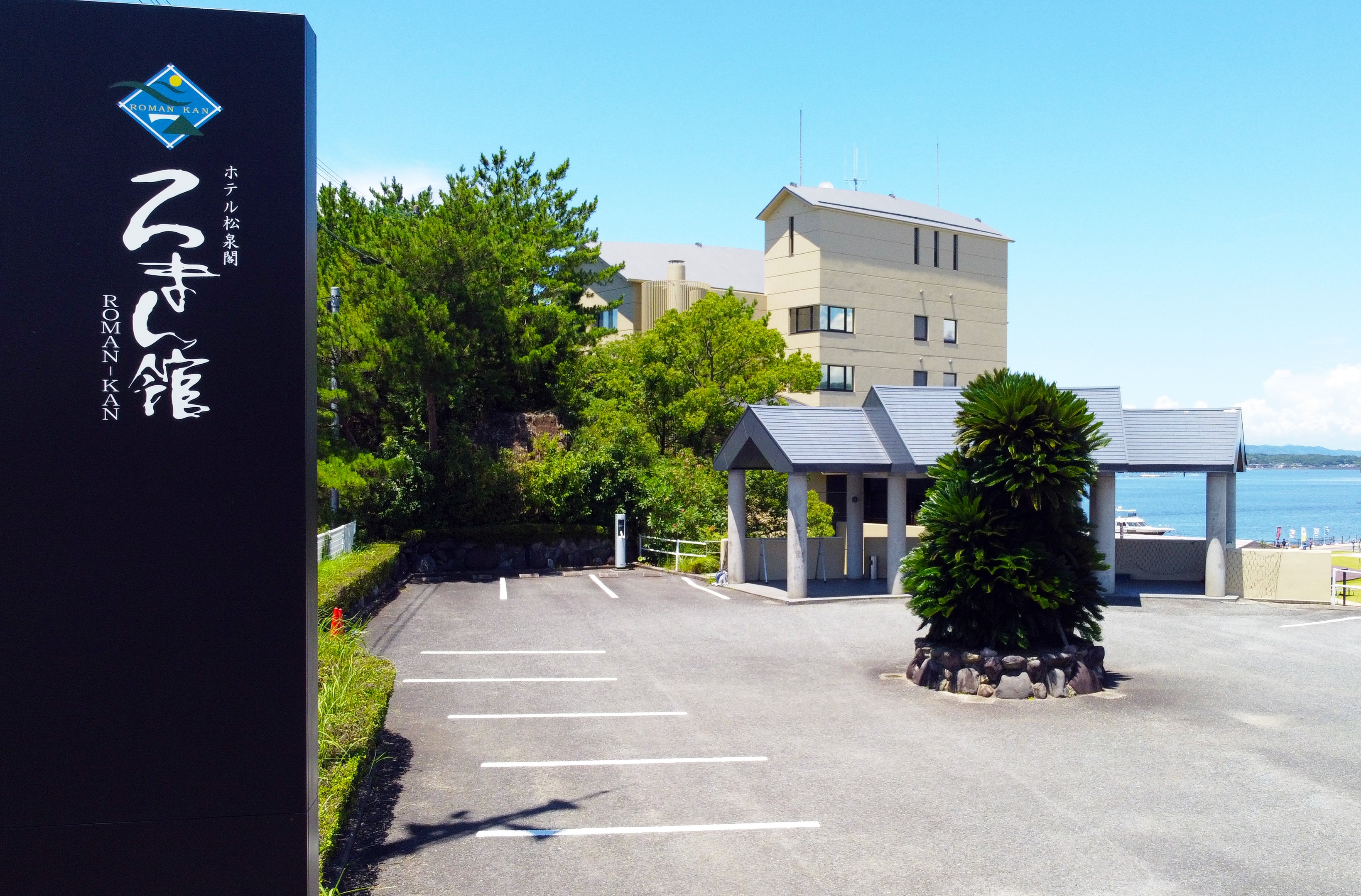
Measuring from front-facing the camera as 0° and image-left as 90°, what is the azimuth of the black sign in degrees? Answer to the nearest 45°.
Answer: approximately 0°

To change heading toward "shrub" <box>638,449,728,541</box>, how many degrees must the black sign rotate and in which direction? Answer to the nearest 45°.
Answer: approximately 135° to its left

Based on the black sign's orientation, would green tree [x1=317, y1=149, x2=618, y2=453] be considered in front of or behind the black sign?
behind

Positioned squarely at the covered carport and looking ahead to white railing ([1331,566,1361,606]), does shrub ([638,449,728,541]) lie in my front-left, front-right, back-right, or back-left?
back-left

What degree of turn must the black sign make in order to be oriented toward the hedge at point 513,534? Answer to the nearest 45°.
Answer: approximately 180°

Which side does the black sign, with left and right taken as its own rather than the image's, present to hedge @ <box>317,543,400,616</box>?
back

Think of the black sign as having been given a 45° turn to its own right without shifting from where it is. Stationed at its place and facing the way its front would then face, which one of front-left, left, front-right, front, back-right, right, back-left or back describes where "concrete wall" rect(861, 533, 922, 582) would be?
back

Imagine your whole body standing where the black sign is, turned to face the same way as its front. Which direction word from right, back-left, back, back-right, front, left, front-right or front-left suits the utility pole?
back

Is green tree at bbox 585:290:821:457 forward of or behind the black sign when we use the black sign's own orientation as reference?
behind

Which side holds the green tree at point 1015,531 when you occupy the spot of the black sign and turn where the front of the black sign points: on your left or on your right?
on your left

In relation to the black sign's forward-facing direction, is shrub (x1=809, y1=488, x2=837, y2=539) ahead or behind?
behind

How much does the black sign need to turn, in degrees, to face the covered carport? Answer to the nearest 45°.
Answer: approximately 135° to its left
